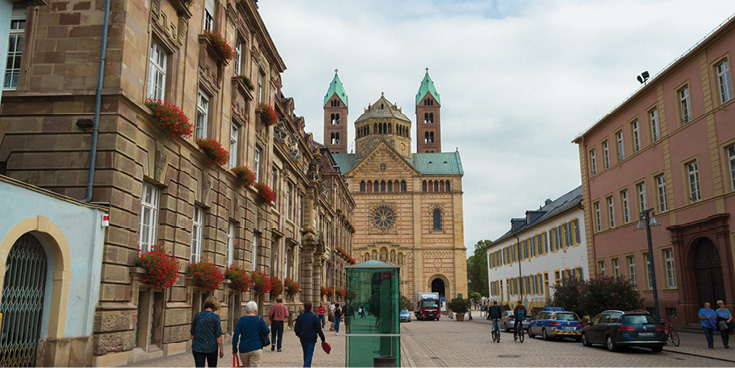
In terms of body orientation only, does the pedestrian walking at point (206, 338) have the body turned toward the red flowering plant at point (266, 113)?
yes

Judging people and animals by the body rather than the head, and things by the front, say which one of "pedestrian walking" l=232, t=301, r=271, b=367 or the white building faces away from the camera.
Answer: the pedestrian walking

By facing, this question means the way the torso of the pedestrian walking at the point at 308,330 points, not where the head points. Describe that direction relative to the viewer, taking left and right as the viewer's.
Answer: facing away from the viewer

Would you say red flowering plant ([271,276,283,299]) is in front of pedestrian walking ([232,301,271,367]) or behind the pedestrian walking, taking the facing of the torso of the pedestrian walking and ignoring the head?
in front

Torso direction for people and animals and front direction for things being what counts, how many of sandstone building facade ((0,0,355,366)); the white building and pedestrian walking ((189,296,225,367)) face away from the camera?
1

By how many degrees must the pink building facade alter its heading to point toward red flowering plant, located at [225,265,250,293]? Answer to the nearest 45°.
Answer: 0° — it already faces it

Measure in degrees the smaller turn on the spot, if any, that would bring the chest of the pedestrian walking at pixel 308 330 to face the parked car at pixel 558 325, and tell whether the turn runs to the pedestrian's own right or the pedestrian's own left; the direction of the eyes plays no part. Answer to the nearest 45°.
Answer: approximately 45° to the pedestrian's own right

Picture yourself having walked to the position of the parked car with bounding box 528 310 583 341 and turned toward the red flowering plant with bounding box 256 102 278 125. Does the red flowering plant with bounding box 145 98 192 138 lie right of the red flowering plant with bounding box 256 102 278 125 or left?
left

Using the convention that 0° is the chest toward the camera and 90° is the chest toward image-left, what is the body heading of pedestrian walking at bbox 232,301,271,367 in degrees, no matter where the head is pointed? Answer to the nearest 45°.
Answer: approximately 180°

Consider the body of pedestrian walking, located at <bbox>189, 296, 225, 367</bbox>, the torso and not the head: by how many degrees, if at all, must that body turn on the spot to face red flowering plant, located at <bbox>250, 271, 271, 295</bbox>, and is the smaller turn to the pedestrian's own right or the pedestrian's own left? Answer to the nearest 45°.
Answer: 0° — they already face it

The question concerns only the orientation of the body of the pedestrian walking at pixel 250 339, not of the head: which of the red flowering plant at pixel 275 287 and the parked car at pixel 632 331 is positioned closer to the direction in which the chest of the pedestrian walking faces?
the red flowering plant

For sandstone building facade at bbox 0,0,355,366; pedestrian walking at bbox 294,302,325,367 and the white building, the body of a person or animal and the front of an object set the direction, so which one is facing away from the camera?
the pedestrian walking

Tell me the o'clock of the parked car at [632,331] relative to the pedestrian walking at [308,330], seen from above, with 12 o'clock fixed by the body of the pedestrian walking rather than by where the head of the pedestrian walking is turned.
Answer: The parked car is roughly at 2 o'clock from the pedestrian walking.

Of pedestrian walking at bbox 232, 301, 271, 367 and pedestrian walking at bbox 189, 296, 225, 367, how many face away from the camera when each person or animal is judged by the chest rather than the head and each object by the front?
2
